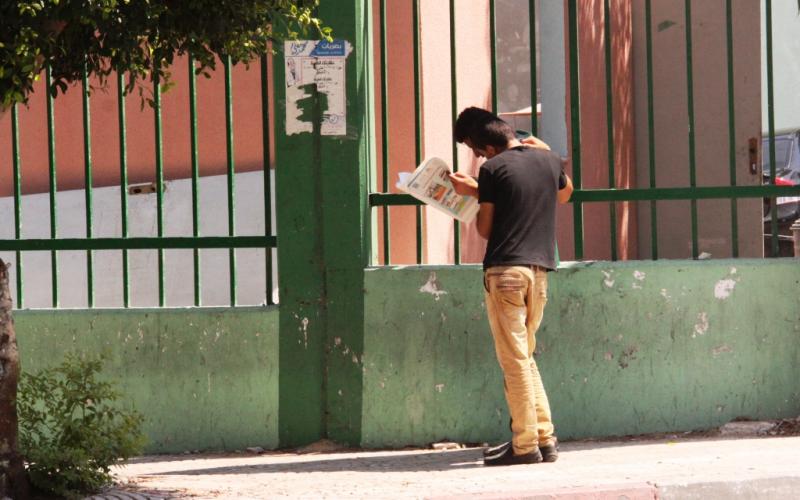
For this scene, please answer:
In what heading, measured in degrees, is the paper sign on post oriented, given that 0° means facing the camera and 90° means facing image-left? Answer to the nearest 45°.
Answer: approximately 0°

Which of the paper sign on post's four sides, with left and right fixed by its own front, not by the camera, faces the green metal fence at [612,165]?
left

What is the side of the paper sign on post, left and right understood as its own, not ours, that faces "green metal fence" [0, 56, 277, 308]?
right

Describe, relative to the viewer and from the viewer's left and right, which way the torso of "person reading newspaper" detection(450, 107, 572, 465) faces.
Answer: facing away from the viewer and to the left of the viewer

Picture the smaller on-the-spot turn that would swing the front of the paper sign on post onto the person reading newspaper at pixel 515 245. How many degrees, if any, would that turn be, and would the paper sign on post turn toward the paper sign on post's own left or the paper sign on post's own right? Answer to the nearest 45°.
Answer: approximately 45° to the paper sign on post's own left

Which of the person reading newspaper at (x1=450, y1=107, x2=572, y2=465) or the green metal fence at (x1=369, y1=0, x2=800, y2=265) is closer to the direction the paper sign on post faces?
the person reading newspaper

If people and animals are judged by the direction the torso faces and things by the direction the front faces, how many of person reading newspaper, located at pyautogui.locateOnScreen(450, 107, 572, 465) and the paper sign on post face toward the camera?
1

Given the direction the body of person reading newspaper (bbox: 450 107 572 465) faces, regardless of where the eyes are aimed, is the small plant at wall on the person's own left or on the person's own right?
on the person's own left

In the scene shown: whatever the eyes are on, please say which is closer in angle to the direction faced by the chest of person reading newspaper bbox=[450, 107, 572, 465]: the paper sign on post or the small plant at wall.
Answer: the paper sign on post
